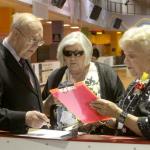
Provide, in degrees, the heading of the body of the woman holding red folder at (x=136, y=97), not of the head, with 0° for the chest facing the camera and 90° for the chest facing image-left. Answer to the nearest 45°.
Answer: approximately 45°

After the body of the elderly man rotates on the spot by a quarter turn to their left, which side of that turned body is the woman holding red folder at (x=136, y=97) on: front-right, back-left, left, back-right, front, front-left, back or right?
right

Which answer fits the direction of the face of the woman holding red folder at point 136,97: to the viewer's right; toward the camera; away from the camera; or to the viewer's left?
to the viewer's left

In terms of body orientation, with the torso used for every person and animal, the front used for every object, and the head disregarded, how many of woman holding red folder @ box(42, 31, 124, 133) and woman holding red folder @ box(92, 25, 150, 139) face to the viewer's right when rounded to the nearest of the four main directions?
0

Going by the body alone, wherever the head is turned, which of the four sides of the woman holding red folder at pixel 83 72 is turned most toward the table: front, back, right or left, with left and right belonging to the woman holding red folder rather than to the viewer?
front

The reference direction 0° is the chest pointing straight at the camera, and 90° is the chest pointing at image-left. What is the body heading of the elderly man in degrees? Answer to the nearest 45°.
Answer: approximately 315°

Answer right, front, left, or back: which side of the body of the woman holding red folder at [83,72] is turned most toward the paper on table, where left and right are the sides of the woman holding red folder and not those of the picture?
front

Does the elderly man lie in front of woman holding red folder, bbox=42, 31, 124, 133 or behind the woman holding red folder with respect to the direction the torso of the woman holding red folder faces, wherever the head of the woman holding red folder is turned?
in front

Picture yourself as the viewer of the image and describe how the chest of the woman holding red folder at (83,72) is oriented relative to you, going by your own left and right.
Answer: facing the viewer
